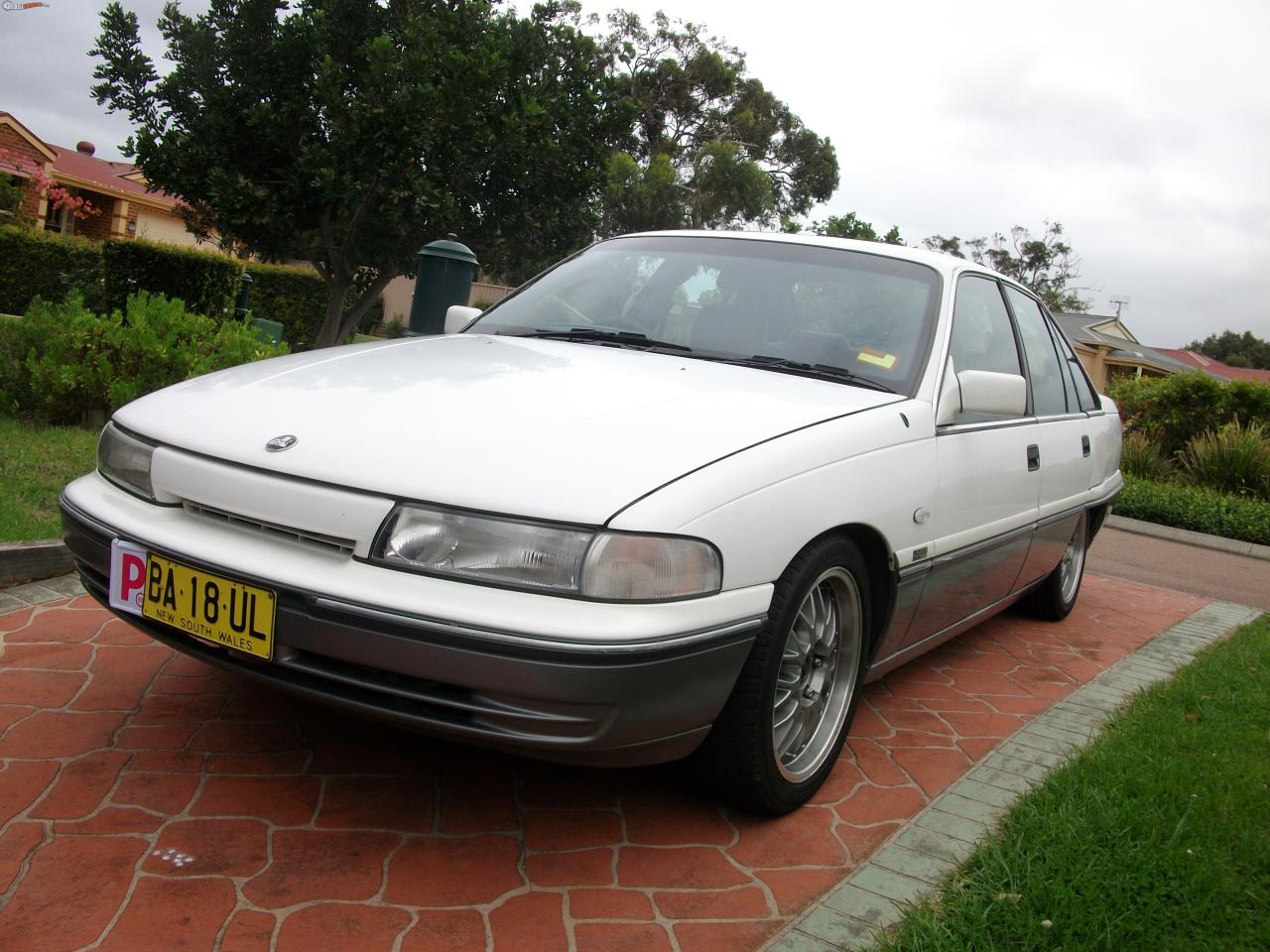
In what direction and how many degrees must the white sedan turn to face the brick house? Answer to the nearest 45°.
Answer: approximately 90° to its right

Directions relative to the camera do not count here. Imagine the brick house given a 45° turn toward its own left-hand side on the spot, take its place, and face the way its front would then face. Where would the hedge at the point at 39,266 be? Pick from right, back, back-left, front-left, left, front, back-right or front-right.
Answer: right

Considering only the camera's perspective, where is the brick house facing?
facing the viewer and to the right of the viewer

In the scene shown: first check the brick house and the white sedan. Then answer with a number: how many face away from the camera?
0

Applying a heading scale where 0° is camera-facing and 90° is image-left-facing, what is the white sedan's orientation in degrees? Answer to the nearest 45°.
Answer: approximately 45°

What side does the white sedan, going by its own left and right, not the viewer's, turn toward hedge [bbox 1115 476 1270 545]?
back

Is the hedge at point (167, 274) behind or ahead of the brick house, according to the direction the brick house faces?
ahead

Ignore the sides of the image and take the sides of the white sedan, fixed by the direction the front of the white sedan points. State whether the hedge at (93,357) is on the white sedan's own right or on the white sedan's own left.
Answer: on the white sedan's own right
